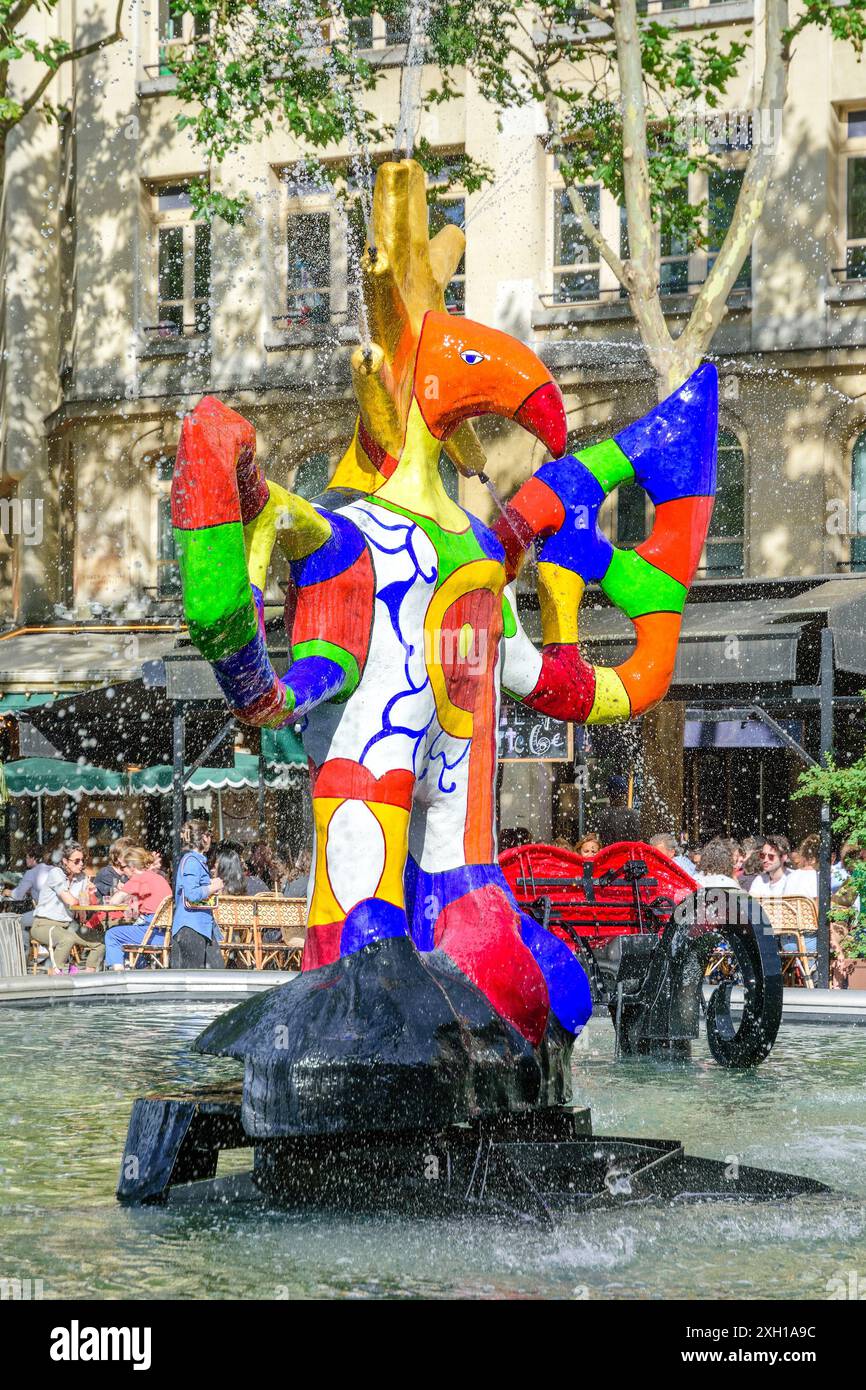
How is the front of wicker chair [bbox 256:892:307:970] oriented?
away from the camera

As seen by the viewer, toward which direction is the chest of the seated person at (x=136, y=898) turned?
to the viewer's left

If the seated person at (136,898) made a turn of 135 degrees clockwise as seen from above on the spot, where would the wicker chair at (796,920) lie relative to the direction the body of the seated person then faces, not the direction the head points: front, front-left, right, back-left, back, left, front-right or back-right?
right

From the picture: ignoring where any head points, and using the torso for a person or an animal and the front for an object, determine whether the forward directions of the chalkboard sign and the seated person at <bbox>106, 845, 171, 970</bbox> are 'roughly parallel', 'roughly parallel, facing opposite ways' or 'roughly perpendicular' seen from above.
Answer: roughly perpendicular

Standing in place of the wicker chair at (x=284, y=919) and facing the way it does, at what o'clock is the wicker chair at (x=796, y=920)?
the wicker chair at (x=796, y=920) is roughly at 4 o'clock from the wicker chair at (x=284, y=919).

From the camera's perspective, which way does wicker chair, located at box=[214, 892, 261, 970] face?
away from the camera

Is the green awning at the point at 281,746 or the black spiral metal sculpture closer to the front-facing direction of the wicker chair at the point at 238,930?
the green awning

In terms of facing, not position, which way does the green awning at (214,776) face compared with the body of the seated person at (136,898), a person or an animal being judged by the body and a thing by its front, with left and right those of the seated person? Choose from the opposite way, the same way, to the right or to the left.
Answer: to the left

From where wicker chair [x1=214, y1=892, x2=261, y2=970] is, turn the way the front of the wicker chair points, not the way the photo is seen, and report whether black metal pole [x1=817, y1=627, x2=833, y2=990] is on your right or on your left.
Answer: on your right
